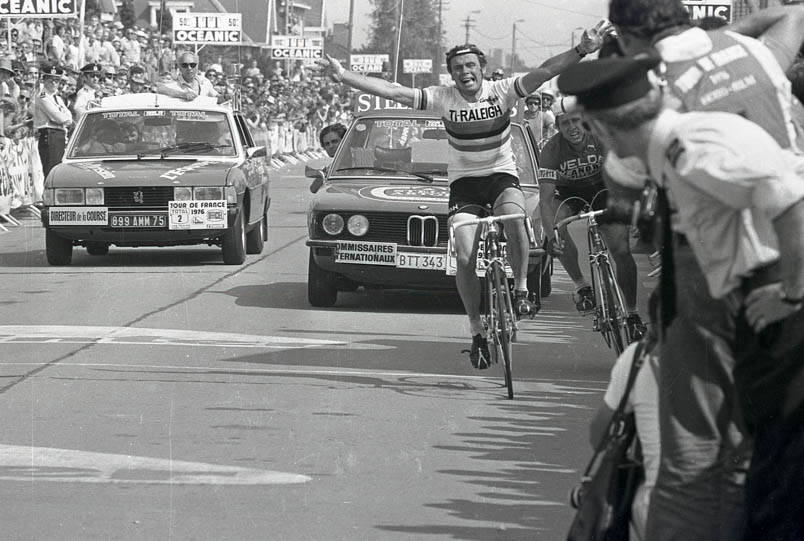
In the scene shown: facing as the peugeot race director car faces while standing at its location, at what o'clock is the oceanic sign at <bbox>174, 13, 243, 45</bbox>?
The oceanic sign is roughly at 6 o'clock from the peugeot race director car.

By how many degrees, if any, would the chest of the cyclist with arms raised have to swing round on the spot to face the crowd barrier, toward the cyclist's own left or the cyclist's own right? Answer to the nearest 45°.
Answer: approximately 135° to the cyclist's own right

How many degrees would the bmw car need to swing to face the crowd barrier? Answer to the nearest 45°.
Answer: approximately 135° to its right

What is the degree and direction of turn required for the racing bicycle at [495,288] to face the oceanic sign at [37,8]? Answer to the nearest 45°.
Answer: approximately 135° to its right
